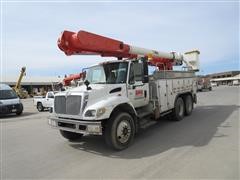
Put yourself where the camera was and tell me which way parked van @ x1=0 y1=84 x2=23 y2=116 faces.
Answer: facing the viewer and to the right of the viewer

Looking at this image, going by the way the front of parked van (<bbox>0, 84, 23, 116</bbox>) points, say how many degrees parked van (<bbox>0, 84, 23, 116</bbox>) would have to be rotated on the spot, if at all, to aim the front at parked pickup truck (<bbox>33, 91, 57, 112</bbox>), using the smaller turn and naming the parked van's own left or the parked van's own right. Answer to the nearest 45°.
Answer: approximately 90° to the parked van's own left
